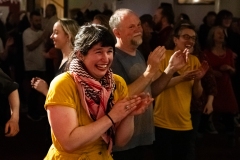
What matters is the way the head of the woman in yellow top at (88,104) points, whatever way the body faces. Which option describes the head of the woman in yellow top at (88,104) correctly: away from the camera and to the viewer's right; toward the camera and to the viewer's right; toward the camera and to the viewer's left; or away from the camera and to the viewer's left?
toward the camera and to the viewer's right

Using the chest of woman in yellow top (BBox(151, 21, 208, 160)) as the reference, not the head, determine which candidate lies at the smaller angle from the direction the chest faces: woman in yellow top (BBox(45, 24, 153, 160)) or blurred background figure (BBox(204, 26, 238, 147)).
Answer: the woman in yellow top

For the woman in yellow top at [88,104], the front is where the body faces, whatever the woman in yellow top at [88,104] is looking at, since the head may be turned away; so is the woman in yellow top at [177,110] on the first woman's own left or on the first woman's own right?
on the first woman's own left

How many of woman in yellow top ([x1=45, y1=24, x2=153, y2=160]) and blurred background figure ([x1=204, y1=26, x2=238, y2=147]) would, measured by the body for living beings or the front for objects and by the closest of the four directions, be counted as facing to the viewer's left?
0

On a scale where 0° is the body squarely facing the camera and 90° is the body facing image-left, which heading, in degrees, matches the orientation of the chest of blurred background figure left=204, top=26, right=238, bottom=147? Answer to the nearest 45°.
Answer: approximately 315°

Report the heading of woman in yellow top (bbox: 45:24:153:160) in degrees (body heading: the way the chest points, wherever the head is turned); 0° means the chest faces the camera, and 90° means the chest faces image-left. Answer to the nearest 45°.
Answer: approximately 315°

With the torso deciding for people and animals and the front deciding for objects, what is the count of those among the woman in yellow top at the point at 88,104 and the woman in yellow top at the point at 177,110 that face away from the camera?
0

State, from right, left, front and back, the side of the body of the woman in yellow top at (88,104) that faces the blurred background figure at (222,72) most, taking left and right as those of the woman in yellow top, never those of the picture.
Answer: left

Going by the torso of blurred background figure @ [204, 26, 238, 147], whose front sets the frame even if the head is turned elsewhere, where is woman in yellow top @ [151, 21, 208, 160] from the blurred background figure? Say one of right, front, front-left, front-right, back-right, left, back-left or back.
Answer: front-right

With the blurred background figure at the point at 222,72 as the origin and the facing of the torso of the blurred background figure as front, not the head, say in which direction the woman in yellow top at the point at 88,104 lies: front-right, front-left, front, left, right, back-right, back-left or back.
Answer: front-right

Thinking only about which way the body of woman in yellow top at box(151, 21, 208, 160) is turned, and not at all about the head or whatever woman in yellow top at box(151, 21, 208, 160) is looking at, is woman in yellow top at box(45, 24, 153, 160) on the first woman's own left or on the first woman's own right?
on the first woman's own right
